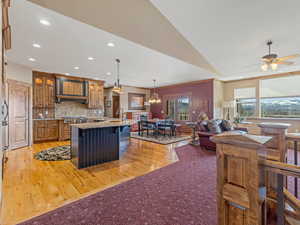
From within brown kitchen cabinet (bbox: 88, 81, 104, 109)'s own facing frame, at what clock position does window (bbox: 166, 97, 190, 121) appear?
The window is roughly at 9 o'clock from the brown kitchen cabinet.

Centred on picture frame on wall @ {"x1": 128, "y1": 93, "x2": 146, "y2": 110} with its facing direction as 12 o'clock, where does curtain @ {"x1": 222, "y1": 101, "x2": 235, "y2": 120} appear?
The curtain is roughly at 10 o'clock from the picture frame on wall.

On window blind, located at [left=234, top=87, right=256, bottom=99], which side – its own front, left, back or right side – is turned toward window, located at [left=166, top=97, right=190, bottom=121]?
right

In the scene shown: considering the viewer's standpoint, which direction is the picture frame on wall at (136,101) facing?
facing the viewer

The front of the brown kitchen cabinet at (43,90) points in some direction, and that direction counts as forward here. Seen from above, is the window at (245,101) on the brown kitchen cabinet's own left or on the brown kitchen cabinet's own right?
on the brown kitchen cabinet's own left

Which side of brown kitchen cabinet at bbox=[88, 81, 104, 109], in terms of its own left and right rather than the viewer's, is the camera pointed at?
front

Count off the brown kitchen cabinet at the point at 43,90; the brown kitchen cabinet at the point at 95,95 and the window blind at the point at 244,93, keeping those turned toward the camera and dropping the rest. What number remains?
3

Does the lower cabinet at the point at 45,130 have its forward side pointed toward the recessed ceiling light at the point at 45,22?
yes

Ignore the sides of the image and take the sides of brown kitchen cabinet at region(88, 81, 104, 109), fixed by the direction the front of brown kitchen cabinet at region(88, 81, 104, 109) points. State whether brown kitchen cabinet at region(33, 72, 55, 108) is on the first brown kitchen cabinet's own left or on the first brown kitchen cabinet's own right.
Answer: on the first brown kitchen cabinet's own right

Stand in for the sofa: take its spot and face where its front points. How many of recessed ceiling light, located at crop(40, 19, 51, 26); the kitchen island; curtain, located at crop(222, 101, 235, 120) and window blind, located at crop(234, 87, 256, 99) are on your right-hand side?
2

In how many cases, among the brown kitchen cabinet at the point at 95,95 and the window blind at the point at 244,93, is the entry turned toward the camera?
2

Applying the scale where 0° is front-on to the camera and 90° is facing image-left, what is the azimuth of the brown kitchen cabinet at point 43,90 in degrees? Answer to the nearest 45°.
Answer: approximately 0°

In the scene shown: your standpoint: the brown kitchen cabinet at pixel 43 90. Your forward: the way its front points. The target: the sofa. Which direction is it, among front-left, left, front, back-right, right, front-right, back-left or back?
front-left
